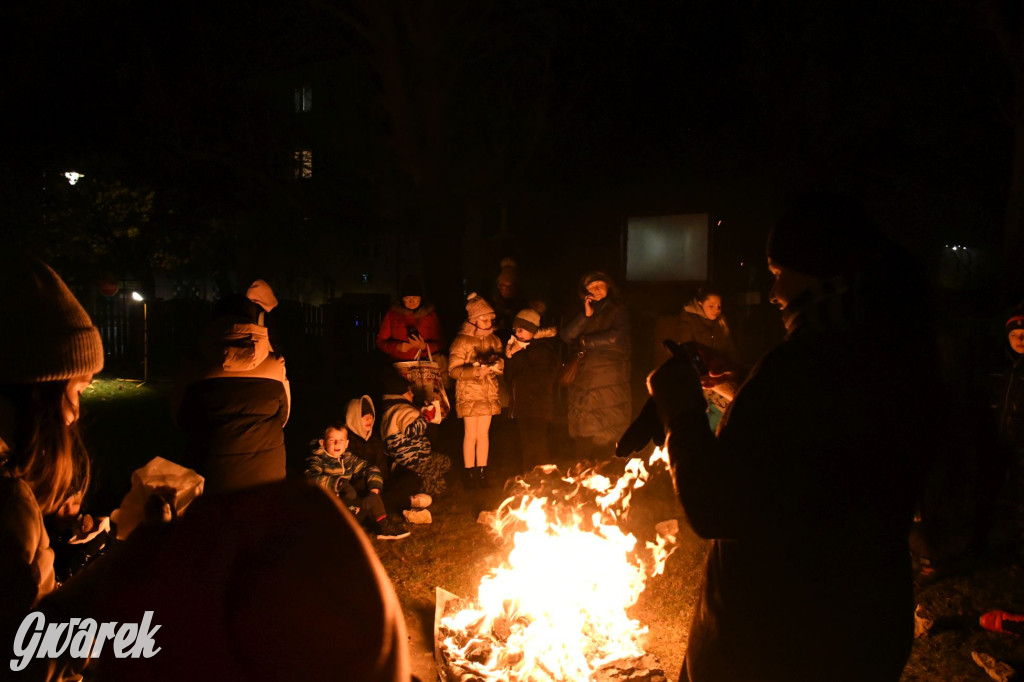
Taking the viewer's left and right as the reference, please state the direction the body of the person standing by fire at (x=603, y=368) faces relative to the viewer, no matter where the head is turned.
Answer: facing the viewer and to the left of the viewer

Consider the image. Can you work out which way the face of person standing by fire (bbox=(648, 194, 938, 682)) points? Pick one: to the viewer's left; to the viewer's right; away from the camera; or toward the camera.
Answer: to the viewer's left

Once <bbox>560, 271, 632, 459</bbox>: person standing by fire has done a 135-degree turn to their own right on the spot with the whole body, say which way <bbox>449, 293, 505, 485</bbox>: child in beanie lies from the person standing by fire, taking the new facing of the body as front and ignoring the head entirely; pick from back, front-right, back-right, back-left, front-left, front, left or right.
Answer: left

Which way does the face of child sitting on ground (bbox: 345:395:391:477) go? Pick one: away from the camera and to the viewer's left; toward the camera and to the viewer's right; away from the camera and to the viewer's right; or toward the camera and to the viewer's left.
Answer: toward the camera and to the viewer's right

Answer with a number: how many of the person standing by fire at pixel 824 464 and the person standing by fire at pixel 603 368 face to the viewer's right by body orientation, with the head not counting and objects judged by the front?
0

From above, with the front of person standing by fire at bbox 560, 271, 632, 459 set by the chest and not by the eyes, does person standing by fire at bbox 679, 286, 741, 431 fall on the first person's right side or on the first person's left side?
on the first person's left side

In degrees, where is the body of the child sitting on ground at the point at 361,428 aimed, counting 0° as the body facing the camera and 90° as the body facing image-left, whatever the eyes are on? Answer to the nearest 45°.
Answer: approximately 315°

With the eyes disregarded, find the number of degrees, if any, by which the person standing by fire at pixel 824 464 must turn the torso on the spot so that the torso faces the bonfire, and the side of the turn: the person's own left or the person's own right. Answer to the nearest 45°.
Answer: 0° — they already face it

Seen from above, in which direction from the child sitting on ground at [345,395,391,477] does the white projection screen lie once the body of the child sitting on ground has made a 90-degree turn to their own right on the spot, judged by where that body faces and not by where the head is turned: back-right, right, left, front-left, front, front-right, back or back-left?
back

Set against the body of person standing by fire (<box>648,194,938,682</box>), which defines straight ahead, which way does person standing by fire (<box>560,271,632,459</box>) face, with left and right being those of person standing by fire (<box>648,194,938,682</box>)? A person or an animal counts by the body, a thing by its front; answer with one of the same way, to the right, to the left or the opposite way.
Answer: to the left

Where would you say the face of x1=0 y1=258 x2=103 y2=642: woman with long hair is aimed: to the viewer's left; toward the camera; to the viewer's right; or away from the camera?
to the viewer's right

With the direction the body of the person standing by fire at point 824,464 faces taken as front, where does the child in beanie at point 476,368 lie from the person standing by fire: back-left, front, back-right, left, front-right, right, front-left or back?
front
